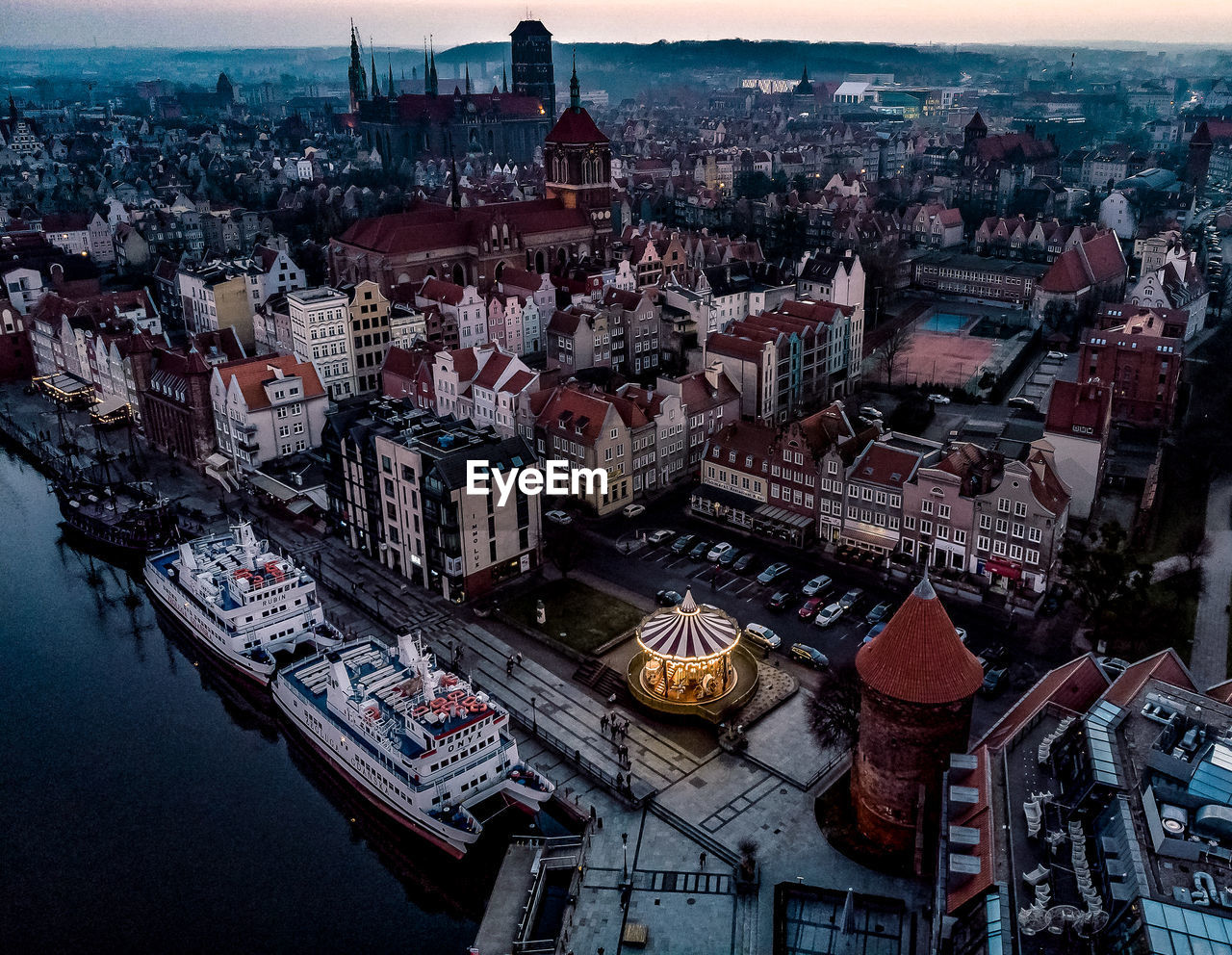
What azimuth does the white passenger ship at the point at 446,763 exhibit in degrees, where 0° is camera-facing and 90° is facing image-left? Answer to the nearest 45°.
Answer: approximately 315°

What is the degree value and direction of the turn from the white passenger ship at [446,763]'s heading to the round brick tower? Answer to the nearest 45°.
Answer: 0° — it already faces it
